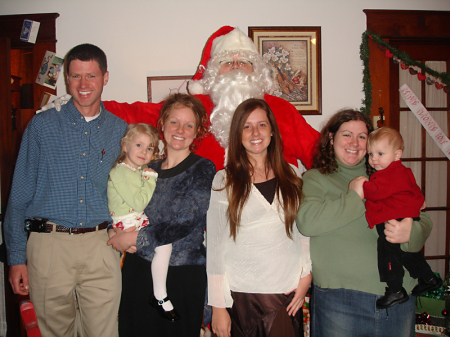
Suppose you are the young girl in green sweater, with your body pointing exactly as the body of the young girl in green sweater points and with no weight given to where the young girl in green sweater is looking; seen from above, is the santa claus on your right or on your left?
on your left

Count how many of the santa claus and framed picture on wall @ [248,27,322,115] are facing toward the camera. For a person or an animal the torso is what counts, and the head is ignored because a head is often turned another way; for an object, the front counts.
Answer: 2

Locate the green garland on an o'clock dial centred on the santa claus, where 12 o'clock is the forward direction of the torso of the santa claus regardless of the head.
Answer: The green garland is roughly at 8 o'clock from the santa claus.

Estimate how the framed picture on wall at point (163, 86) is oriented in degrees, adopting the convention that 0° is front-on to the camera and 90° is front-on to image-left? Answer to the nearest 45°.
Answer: approximately 0°

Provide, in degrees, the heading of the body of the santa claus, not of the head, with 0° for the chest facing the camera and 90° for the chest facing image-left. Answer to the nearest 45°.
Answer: approximately 0°

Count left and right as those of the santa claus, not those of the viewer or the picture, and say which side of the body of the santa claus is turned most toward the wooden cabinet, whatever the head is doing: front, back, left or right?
right

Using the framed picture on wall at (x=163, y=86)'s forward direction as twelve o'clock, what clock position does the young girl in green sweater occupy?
The young girl in green sweater is roughly at 12 o'clock from the framed picture on wall.
